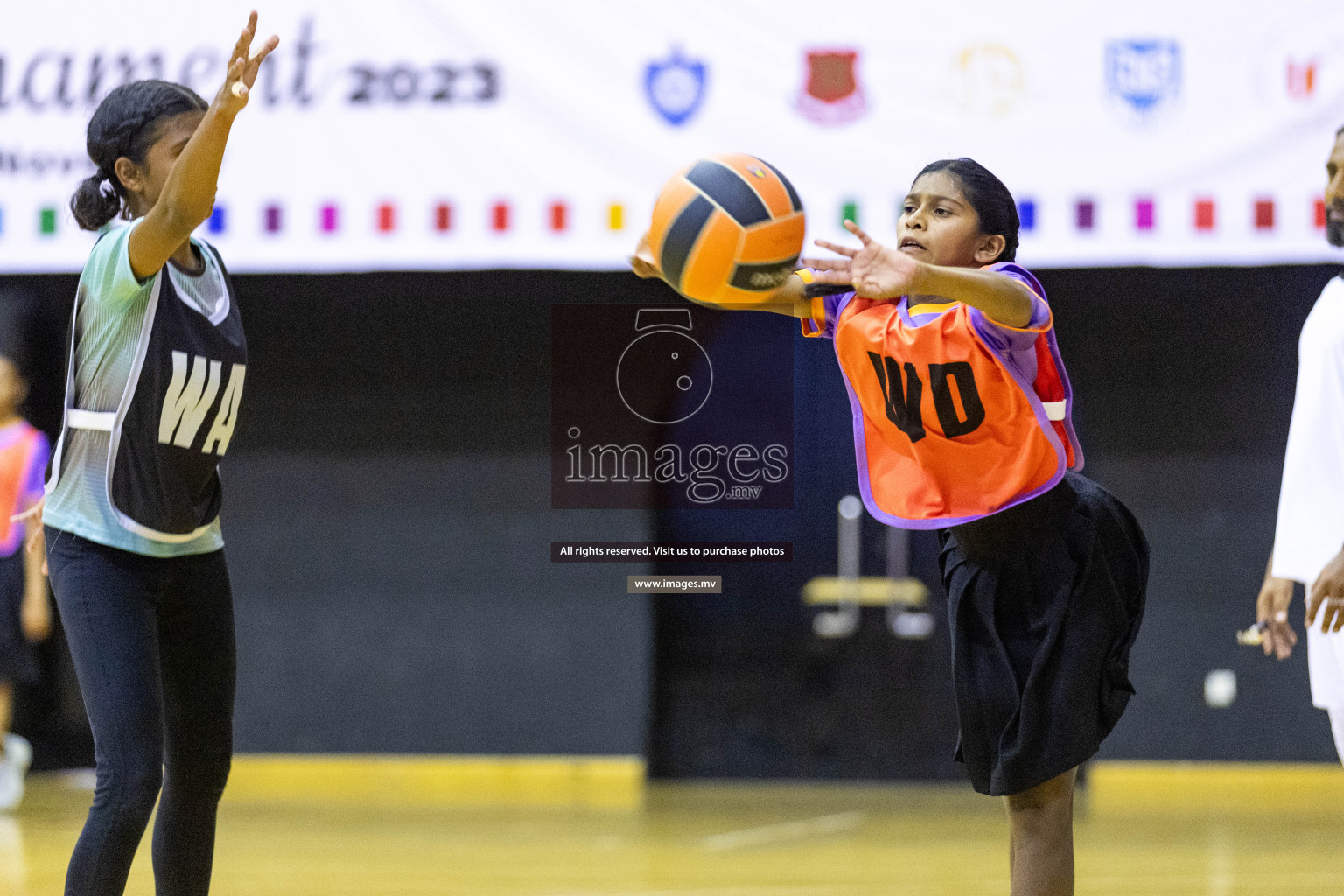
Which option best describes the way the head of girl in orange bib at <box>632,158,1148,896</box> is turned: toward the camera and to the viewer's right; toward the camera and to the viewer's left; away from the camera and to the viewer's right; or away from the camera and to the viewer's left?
toward the camera and to the viewer's left

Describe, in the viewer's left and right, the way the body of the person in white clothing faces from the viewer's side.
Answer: facing the viewer and to the left of the viewer

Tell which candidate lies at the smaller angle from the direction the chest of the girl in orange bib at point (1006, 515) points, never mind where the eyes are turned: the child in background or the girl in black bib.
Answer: the girl in black bib

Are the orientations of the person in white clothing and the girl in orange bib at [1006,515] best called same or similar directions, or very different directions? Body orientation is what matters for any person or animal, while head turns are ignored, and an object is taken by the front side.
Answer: same or similar directions

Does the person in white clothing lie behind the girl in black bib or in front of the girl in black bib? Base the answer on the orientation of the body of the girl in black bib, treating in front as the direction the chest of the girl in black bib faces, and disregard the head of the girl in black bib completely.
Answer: in front

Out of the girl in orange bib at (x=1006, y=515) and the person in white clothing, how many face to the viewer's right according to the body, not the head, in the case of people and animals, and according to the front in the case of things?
0

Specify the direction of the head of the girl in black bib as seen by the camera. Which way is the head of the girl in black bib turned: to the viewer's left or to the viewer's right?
to the viewer's right

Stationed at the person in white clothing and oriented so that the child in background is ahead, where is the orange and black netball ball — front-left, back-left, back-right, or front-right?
front-left

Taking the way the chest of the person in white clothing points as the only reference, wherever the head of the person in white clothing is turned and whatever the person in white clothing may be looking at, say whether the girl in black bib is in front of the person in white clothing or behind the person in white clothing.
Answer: in front

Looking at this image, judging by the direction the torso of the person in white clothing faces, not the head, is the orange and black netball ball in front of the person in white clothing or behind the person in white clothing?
in front

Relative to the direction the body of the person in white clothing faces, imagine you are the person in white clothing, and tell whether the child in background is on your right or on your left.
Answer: on your right

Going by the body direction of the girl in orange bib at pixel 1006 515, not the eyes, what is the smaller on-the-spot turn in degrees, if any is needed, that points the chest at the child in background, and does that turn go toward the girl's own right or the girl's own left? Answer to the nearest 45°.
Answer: approximately 90° to the girl's own right
